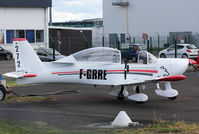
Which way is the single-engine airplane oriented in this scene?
to the viewer's right

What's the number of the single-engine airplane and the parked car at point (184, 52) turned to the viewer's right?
1

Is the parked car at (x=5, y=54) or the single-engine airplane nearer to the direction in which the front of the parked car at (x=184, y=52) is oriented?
the parked car

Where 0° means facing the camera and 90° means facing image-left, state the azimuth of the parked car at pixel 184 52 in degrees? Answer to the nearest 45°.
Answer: approximately 135°

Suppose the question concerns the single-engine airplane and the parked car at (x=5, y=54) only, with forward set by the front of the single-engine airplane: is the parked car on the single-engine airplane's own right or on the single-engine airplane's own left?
on the single-engine airplane's own left
